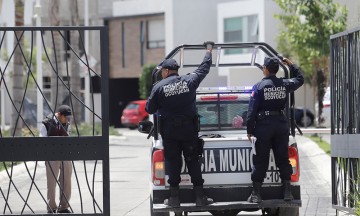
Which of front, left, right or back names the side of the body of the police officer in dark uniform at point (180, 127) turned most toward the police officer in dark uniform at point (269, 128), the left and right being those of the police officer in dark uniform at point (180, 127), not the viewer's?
right

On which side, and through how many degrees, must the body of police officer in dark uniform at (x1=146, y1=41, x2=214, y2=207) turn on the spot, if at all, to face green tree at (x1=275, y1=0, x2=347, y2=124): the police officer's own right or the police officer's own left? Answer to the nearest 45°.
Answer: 0° — they already face it

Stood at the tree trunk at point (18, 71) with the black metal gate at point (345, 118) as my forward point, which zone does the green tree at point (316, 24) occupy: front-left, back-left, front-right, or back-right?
front-left

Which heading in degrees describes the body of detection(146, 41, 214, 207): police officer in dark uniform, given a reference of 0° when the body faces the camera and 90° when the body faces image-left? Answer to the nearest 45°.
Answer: approximately 180°
